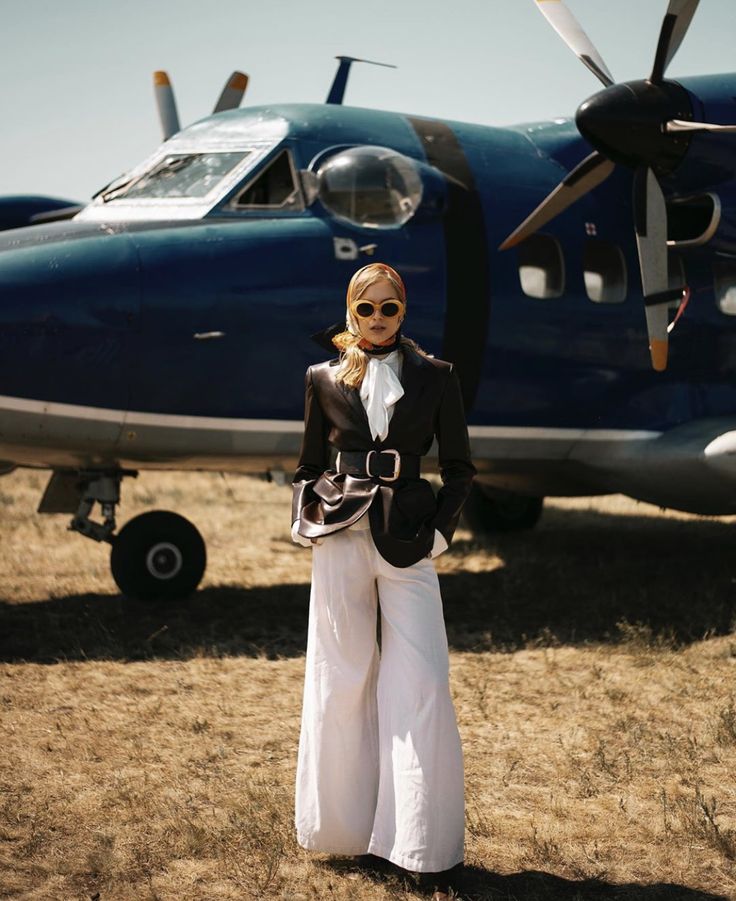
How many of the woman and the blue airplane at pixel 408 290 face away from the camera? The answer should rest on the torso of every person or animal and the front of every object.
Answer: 0

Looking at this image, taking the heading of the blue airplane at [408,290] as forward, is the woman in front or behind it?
in front

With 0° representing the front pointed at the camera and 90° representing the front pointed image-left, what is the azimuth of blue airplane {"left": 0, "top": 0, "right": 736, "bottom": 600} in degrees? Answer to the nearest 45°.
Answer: approximately 45°

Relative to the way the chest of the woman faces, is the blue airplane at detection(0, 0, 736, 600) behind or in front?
behind
